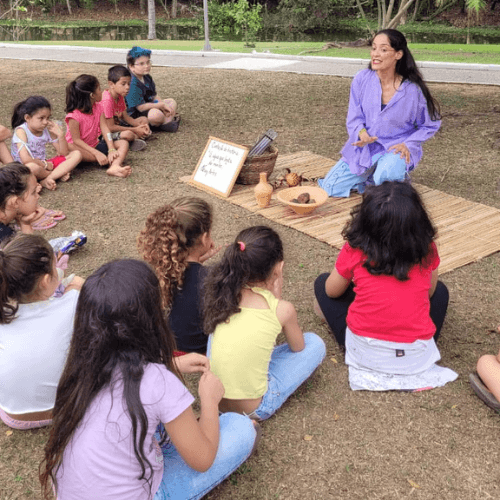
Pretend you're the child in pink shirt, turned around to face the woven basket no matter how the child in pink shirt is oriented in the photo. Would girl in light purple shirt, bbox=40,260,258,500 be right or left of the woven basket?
right

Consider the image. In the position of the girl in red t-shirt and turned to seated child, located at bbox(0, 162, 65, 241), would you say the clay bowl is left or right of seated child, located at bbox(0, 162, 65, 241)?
right

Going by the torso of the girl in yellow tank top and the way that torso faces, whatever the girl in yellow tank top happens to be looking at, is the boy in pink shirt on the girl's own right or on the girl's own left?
on the girl's own left

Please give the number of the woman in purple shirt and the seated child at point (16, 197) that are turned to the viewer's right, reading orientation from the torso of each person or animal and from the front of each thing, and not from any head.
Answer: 1

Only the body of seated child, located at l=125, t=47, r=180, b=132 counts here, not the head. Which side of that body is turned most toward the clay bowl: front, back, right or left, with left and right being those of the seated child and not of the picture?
front

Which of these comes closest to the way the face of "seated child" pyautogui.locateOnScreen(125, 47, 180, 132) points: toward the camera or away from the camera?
toward the camera

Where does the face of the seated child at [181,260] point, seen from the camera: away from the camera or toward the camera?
away from the camera

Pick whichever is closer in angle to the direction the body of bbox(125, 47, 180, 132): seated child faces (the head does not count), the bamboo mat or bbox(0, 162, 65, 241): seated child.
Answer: the bamboo mat

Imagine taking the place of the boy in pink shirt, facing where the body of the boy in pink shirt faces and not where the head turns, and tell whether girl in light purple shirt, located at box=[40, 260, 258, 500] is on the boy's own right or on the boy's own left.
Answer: on the boy's own right

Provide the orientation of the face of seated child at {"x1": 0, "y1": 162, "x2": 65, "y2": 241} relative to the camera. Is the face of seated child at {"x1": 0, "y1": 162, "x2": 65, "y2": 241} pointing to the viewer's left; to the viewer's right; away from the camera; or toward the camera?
to the viewer's right

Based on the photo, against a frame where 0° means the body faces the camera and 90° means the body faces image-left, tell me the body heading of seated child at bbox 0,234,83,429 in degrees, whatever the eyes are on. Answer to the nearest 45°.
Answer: approximately 225°

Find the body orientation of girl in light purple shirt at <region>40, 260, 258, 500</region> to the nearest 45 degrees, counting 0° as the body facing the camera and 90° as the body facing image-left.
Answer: approximately 225°

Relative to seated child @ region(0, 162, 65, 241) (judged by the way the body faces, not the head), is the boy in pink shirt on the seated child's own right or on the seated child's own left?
on the seated child's own left

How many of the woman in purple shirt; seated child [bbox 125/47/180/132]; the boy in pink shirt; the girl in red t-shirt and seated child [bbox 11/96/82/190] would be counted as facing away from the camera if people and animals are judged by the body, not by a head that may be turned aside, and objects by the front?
1

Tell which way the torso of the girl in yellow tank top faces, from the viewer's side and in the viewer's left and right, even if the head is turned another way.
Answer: facing away from the viewer and to the right of the viewer
